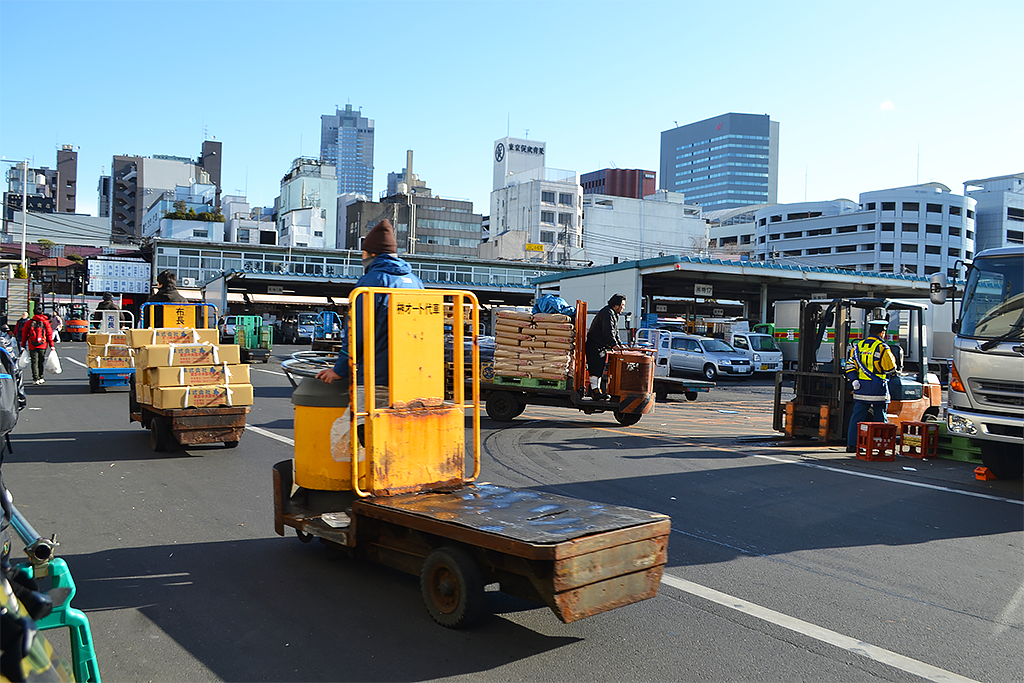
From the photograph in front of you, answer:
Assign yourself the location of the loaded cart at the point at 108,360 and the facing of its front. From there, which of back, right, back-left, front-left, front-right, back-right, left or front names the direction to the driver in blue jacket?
back

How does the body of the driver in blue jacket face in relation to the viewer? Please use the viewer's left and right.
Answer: facing away from the viewer and to the left of the viewer

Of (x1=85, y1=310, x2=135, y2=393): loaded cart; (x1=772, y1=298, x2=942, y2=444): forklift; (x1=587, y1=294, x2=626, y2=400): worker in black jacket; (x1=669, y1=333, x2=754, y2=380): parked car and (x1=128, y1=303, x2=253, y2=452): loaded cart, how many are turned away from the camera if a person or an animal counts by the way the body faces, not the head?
2

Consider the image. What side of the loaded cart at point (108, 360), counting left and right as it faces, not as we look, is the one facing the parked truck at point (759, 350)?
right

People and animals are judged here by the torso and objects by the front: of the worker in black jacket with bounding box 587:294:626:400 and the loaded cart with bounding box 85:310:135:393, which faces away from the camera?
the loaded cart

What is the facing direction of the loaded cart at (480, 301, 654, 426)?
to the viewer's right

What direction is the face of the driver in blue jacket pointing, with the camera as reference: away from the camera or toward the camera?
away from the camera

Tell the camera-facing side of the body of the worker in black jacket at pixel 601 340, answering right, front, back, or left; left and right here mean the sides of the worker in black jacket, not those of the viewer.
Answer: right

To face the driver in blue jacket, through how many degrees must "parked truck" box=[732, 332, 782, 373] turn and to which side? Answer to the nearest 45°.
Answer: approximately 45° to its right

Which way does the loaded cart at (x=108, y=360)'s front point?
away from the camera

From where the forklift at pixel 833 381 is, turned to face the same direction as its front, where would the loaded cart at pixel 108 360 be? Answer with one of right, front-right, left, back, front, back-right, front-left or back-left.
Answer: front-right

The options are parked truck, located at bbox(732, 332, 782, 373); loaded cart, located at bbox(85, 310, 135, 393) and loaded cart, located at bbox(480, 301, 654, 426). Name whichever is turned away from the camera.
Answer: loaded cart, located at bbox(85, 310, 135, 393)

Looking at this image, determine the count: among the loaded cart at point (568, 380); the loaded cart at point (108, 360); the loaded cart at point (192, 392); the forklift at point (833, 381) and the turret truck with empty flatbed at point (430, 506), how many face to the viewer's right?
1

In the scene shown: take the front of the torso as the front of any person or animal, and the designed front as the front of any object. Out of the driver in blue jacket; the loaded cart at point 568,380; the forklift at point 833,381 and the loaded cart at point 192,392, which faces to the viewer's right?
the loaded cart at point 568,380

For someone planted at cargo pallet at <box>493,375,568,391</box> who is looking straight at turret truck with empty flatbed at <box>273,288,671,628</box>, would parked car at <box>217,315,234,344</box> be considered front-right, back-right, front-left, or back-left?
back-right

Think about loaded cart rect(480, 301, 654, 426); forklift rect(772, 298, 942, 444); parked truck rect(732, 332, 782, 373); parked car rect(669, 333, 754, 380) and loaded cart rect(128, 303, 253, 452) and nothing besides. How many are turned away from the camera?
1

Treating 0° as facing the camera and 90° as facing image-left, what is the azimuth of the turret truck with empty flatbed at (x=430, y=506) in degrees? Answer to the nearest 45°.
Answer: approximately 135°
